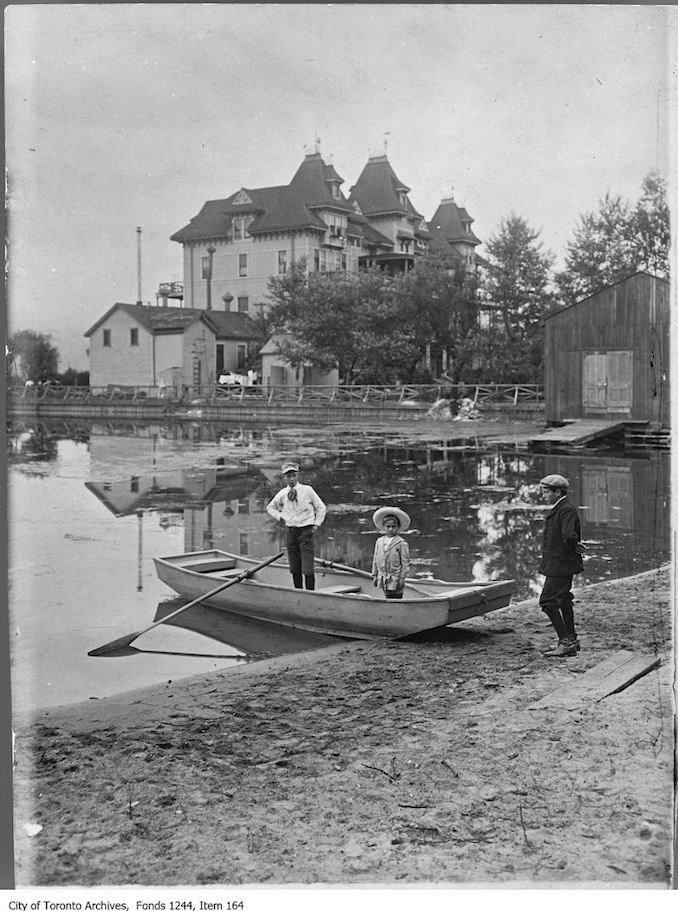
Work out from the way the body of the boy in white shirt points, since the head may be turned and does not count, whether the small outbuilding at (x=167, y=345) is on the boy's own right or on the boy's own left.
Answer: on the boy's own right

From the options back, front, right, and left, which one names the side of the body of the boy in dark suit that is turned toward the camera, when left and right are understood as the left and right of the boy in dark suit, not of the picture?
left

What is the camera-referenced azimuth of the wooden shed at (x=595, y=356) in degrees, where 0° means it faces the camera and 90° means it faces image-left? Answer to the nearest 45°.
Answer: approximately 0°

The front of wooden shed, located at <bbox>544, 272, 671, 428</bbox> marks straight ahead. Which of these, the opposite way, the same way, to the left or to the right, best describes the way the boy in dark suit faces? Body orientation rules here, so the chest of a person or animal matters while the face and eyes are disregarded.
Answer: to the right
